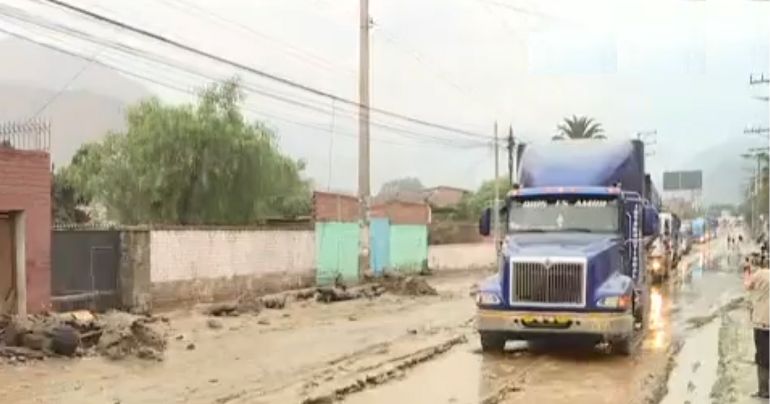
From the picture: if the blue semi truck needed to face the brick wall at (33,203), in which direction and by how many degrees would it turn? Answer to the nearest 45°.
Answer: approximately 90° to its right
